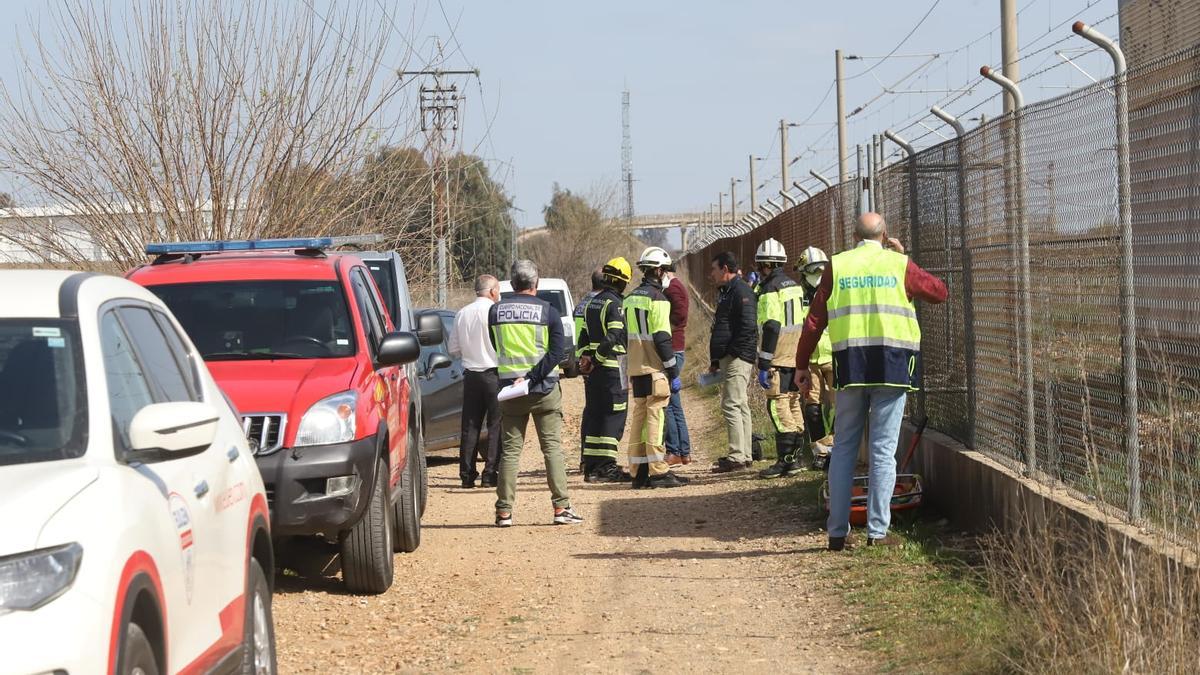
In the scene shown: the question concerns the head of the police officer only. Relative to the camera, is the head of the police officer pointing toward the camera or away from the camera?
away from the camera

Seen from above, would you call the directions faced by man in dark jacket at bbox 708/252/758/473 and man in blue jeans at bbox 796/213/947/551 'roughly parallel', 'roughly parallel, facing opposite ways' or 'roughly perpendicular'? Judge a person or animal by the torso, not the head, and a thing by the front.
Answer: roughly perpendicular

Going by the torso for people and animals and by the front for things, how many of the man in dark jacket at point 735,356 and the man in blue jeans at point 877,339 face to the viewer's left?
1

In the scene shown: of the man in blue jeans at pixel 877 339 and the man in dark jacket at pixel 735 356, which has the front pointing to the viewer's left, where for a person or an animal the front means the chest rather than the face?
the man in dark jacket

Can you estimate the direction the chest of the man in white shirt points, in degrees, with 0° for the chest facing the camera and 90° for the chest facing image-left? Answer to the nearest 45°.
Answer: approximately 225°

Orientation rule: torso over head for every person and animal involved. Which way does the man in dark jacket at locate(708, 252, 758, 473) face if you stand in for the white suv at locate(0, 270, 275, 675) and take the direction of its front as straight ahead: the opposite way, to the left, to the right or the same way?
to the right

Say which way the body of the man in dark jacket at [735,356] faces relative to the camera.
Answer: to the viewer's left

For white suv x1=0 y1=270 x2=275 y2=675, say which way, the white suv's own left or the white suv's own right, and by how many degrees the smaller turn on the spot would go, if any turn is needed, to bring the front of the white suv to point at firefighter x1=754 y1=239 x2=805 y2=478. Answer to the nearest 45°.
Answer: approximately 180°

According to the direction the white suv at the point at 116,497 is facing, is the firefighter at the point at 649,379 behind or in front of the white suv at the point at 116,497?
behind

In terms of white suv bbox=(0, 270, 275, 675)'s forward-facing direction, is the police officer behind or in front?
behind
